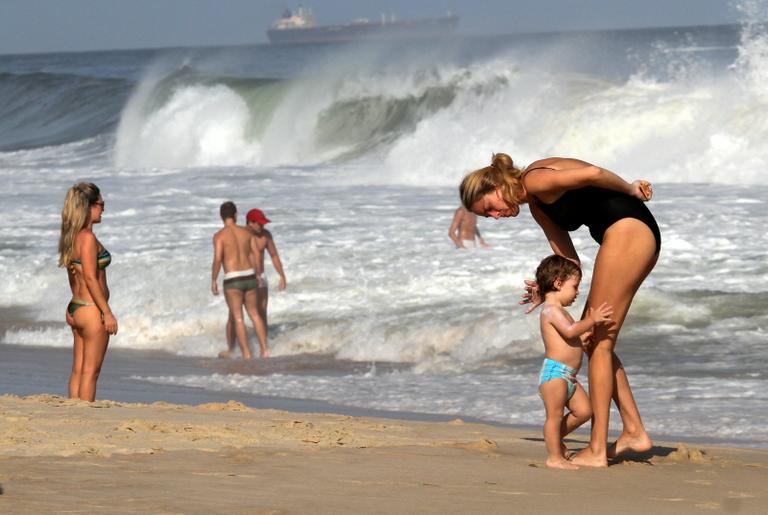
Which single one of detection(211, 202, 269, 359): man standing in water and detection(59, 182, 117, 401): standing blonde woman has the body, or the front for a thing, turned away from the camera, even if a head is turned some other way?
the man standing in water

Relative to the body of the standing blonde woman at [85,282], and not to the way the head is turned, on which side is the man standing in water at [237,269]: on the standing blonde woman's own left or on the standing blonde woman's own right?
on the standing blonde woman's own left

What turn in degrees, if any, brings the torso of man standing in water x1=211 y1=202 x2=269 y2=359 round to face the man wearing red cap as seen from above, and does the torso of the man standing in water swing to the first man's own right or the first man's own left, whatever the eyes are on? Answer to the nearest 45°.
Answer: approximately 45° to the first man's own right

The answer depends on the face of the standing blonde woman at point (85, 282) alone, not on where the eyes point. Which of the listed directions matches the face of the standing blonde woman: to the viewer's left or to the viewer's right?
to the viewer's right

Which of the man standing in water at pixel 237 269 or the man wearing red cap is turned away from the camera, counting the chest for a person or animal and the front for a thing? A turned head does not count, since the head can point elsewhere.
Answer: the man standing in water

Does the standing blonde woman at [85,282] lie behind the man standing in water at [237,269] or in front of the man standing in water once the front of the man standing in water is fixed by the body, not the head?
behind

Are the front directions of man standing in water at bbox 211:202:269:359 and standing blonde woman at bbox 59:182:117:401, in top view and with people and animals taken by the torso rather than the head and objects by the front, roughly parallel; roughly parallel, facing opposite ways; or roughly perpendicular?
roughly perpendicular

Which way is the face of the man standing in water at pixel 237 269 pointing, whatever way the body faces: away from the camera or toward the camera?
away from the camera

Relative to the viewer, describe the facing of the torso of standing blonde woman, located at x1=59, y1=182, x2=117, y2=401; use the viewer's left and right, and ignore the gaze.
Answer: facing to the right of the viewer

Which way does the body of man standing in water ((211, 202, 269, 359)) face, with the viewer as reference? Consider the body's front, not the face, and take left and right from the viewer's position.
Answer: facing away from the viewer

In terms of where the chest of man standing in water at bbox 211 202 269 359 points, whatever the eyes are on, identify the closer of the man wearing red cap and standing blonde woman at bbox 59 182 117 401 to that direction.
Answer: the man wearing red cap
